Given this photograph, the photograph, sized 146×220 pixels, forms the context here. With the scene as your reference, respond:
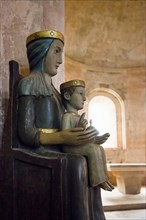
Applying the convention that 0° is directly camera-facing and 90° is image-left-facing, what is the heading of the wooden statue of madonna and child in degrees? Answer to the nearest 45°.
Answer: approximately 270°
